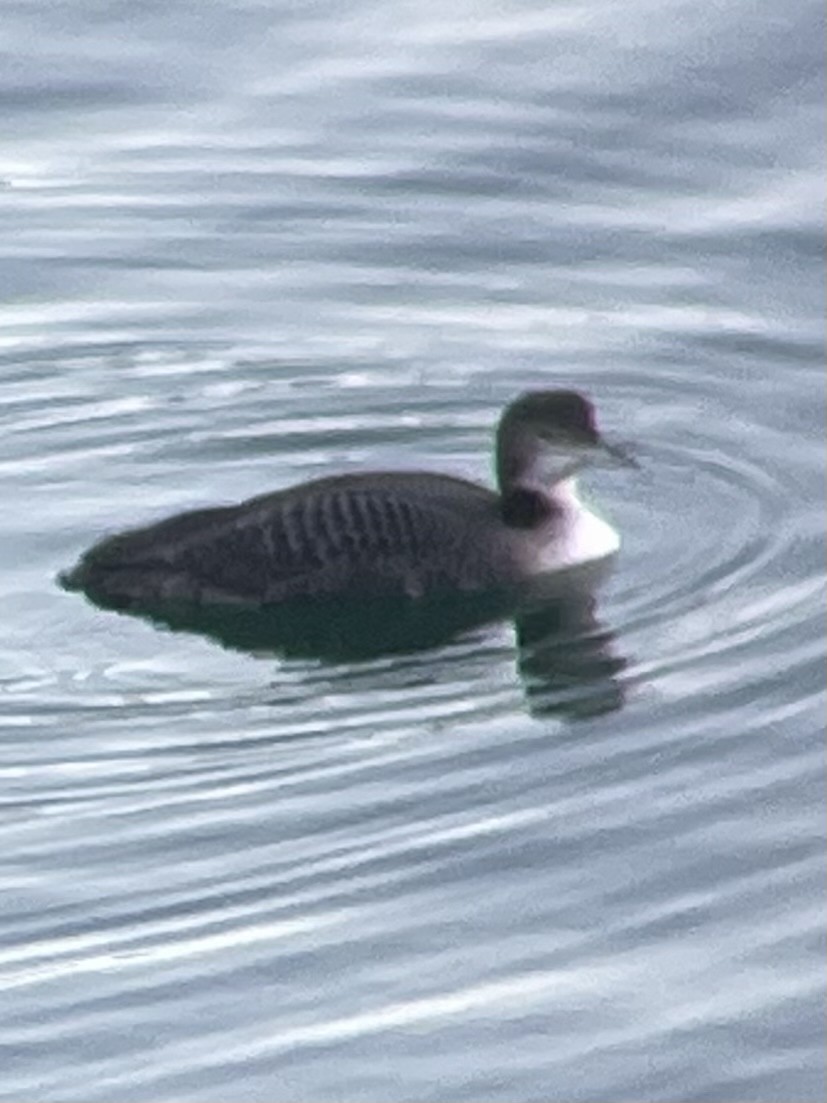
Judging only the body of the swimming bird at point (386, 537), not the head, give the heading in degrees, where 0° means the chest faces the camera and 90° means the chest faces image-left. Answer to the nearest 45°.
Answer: approximately 270°
